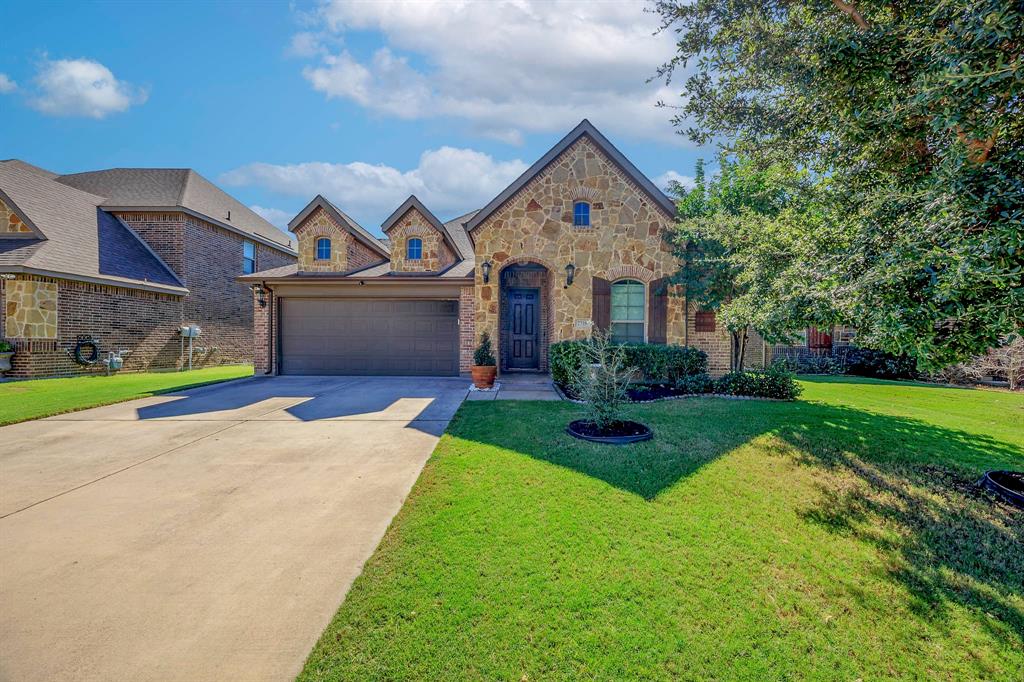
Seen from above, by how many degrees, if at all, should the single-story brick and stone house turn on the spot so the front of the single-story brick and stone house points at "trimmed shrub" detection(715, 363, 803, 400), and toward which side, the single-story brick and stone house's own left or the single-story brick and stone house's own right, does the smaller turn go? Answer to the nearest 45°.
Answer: approximately 45° to the single-story brick and stone house's own left

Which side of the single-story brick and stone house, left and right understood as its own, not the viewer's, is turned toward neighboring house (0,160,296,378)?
right

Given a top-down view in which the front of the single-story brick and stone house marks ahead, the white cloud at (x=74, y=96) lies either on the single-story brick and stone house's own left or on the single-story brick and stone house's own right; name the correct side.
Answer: on the single-story brick and stone house's own right

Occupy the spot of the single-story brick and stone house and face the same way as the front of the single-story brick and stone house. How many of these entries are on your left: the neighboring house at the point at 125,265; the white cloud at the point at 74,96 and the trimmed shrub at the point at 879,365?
1

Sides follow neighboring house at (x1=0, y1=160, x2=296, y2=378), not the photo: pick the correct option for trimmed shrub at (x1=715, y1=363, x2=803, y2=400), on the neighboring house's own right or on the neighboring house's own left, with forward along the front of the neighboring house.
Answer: on the neighboring house's own left

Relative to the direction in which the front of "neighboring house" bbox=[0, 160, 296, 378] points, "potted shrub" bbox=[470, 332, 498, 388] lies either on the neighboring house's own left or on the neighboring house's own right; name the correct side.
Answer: on the neighboring house's own left

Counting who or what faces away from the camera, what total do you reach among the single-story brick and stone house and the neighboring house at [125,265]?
0

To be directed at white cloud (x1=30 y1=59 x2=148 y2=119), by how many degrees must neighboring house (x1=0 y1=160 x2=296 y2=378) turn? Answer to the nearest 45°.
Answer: approximately 135° to its right

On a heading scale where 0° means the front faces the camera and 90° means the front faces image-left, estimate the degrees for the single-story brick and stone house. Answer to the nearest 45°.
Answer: approximately 0°

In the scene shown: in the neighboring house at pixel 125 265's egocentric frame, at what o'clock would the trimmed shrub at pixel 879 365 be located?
The trimmed shrub is roughly at 9 o'clock from the neighboring house.

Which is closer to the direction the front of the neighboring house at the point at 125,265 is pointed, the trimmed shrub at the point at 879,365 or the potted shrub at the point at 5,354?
the potted shrub

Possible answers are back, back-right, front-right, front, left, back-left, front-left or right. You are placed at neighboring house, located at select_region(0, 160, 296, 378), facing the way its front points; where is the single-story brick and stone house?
left
